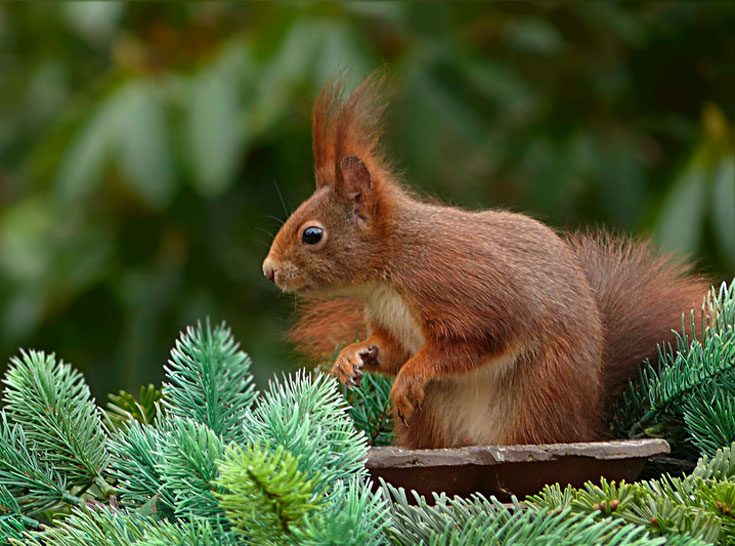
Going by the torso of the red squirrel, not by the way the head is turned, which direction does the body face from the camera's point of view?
to the viewer's left

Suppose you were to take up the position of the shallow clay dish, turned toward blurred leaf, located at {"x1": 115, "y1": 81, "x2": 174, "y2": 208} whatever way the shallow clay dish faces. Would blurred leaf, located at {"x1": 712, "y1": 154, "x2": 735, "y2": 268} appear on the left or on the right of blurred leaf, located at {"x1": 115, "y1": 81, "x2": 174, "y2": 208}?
right

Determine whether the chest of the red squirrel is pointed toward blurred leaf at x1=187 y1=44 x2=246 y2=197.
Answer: no

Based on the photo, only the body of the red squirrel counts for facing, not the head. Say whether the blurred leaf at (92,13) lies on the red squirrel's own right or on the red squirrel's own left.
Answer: on the red squirrel's own right

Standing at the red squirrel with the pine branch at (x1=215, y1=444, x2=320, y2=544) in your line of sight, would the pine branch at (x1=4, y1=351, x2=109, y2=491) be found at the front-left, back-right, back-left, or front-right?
front-right

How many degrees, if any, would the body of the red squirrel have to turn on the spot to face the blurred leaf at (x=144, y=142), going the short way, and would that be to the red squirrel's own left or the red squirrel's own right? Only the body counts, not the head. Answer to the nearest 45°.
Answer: approximately 45° to the red squirrel's own right

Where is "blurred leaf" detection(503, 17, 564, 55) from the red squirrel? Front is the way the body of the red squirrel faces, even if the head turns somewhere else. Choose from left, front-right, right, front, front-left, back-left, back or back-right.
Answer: right

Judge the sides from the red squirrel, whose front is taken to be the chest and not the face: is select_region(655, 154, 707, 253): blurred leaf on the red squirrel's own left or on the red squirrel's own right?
on the red squirrel's own right
